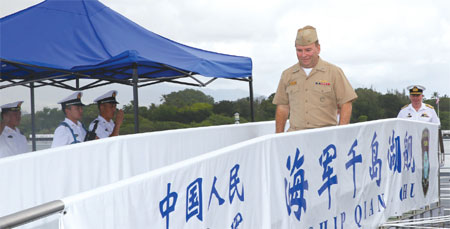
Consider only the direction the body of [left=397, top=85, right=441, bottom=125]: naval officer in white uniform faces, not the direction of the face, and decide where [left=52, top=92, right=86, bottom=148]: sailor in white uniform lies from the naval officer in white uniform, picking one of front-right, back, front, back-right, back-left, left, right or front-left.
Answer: front-right

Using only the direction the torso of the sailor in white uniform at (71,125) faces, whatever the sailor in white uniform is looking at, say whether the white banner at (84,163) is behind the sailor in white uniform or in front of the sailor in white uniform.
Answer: in front

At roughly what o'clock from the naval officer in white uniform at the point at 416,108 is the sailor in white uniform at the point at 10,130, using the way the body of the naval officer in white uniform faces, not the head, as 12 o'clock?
The sailor in white uniform is roughly at 2 o'clock from the naval officer in white uniform.

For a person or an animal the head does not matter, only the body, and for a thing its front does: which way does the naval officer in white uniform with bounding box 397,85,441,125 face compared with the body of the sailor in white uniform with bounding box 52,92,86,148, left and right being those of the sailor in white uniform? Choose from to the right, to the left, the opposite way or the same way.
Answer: to the right

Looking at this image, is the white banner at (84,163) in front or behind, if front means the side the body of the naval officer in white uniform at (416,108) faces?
in front

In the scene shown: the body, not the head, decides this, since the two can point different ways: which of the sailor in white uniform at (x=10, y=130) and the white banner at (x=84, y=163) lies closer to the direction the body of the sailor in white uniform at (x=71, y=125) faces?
the white banner

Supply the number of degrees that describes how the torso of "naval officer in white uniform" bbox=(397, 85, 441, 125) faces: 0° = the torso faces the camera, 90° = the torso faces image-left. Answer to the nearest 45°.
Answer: approximately 0°

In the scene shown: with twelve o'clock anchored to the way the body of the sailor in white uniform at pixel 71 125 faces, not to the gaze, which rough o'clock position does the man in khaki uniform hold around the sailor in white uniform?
The man in khaki uniform is roughly at 12 o'clock from the sailor in white uniform.

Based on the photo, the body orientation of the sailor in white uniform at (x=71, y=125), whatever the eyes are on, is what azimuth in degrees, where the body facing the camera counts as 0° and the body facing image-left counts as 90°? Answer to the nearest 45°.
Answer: approximately 315°
